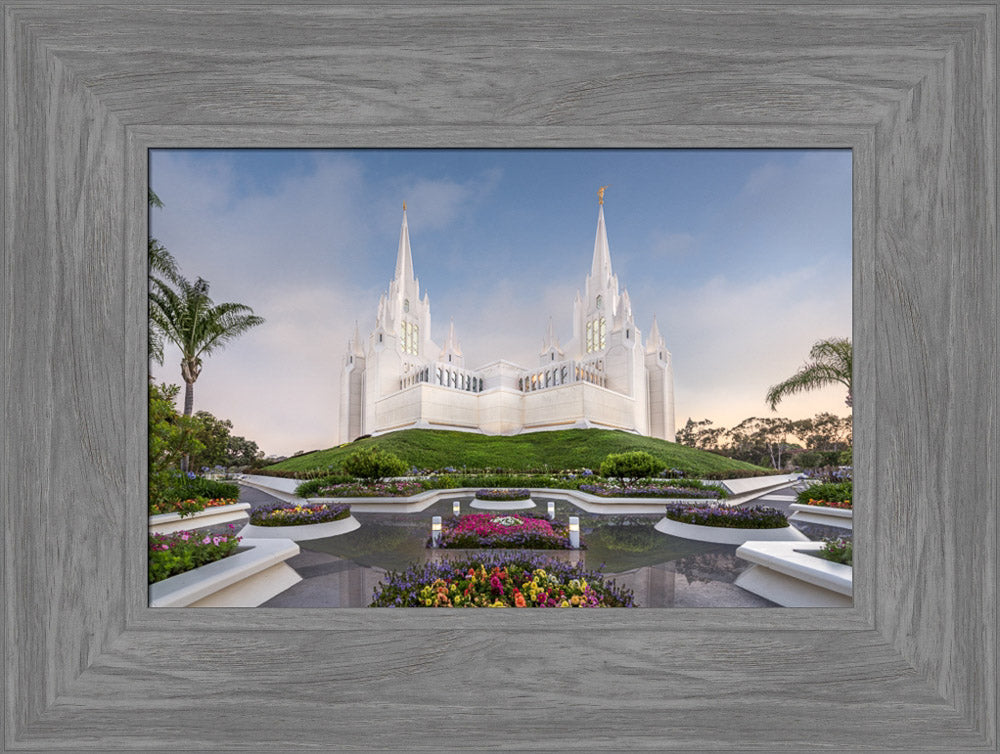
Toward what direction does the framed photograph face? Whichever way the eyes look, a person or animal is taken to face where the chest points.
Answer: toward the camera

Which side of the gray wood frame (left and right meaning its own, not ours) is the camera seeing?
front
